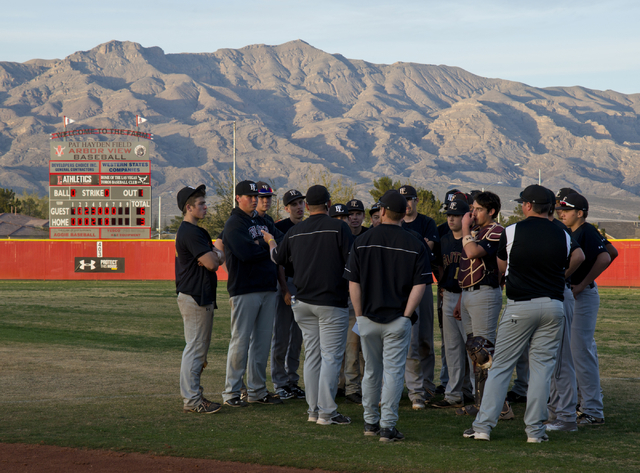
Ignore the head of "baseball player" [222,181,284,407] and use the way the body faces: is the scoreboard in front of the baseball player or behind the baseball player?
behind

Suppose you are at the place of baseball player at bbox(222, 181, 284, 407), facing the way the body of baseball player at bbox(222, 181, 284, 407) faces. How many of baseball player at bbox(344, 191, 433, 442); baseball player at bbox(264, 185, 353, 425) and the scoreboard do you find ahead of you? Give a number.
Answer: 2

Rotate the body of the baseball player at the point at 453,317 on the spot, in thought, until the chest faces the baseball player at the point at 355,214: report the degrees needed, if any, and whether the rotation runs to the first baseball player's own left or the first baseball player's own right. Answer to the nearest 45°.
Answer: approximately 90° to the first baseball player's own right

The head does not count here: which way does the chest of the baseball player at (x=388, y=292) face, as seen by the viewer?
away from the camera

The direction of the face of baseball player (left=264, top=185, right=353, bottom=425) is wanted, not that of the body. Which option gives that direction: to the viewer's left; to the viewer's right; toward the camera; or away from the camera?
away from the camera

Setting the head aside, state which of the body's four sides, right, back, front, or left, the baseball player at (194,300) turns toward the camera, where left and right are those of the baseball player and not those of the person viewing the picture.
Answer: right

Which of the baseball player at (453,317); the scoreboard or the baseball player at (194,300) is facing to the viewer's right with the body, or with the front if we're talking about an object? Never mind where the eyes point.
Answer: the baseball player at (194,300)

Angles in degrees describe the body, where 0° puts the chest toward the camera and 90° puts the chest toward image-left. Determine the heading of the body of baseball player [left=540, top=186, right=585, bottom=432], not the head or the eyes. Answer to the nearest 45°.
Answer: approximately 90°
